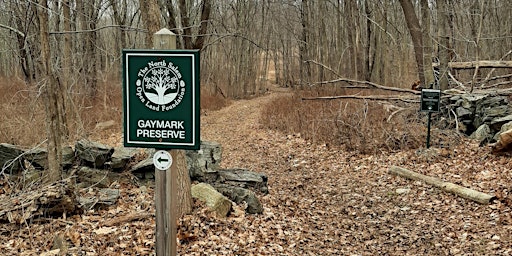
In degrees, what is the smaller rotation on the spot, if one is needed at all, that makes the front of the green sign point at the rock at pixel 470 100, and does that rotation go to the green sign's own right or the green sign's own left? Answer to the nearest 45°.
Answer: approximately 135° to the green sign's own left

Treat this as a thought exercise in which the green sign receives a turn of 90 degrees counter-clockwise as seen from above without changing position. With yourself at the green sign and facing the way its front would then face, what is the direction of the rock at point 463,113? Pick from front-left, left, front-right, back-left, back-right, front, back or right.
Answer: front-left

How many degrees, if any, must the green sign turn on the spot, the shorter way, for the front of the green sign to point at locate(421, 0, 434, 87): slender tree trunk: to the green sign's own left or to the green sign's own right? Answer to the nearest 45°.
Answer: approximately 135° to the green sign's own left

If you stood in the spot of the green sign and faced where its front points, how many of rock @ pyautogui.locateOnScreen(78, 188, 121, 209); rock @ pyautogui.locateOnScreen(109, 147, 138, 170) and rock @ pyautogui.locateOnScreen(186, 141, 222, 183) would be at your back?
3

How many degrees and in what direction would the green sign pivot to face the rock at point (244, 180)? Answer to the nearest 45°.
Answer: approximately 180°

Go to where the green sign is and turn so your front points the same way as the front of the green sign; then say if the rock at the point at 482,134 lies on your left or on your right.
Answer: on your left

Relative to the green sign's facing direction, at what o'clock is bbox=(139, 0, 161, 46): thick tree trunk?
The thick tree trunk is roughly at 6 o'clock from the green sign.

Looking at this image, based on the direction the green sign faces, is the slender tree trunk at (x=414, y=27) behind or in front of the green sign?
behind

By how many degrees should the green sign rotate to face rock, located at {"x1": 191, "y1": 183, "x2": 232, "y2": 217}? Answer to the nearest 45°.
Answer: approximately 180°

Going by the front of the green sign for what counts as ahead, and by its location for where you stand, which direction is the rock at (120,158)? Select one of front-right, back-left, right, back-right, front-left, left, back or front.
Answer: back

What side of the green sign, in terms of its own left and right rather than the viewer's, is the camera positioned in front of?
front

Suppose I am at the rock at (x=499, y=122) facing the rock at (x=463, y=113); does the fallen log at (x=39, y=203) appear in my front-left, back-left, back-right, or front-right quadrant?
back-left
